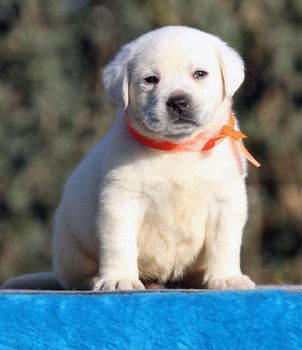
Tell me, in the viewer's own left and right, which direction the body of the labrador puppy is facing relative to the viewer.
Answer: facing the viewer and to the right of the viewer
